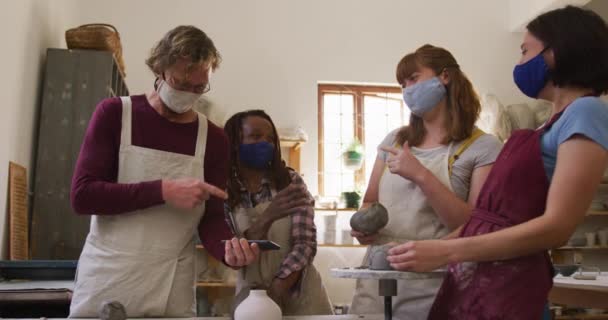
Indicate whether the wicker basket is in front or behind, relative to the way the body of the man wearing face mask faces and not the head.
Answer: behind

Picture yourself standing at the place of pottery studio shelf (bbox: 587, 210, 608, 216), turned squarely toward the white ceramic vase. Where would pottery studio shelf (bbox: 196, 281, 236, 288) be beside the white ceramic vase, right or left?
right

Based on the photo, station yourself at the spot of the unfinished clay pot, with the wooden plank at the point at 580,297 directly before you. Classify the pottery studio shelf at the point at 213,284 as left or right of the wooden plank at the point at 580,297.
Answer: left

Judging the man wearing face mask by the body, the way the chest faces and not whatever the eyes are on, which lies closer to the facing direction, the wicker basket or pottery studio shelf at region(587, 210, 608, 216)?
the pottery studio shelf

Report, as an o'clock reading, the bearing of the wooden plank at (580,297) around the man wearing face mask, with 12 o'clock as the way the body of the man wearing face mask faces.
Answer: The wooden plank is roughly at 10 o'clock from the man wearing face mask.

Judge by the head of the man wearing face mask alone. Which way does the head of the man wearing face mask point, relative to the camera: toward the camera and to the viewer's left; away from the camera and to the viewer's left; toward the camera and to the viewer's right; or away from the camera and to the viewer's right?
toward the camera and to the viewer's right

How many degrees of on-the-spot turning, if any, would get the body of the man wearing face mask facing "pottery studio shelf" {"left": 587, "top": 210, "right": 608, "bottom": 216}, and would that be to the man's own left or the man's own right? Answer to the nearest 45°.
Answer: approximately 90° to the man's own left

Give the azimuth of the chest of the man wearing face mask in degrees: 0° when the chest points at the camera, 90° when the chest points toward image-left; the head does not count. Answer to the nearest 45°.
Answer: approximately 315°

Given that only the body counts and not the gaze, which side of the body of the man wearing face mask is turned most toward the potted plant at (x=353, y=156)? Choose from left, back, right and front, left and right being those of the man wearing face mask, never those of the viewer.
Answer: left
